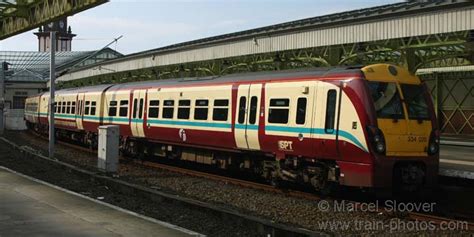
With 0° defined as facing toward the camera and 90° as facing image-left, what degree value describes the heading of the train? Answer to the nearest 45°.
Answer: approximately 315°

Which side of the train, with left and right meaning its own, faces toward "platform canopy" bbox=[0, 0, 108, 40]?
right
